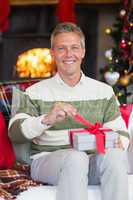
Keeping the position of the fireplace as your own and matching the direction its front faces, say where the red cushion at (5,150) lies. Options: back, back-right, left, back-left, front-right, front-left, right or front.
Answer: front

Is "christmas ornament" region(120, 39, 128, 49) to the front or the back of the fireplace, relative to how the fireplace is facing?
to the front

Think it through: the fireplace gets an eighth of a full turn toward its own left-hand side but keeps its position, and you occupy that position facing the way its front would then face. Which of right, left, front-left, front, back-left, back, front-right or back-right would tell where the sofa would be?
front-right

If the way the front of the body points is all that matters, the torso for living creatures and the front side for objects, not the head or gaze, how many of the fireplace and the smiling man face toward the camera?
2

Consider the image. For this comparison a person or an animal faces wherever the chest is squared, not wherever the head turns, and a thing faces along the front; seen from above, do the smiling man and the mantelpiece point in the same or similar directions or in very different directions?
same or similar directions

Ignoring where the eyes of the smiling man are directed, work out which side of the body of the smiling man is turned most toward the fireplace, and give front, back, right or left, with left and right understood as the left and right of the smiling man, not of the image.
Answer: back

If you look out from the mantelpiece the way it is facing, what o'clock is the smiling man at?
The smiling man is roughly at 12 o'clock from the mantelpiece.

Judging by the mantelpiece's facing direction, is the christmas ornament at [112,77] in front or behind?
in front

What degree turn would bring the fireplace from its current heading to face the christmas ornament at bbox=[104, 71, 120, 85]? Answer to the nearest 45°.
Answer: approximately 45° to its left

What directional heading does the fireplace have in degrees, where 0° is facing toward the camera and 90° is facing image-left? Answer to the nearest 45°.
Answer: approximately 0°

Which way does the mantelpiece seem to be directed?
toward the camera

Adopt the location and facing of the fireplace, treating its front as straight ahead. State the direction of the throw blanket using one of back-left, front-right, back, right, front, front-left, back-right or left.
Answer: front
